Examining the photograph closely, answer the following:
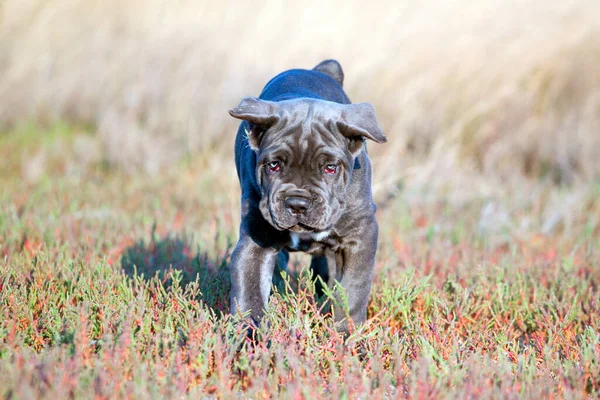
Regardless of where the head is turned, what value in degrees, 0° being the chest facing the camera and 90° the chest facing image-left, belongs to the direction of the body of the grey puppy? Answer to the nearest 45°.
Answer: approximately 0°
